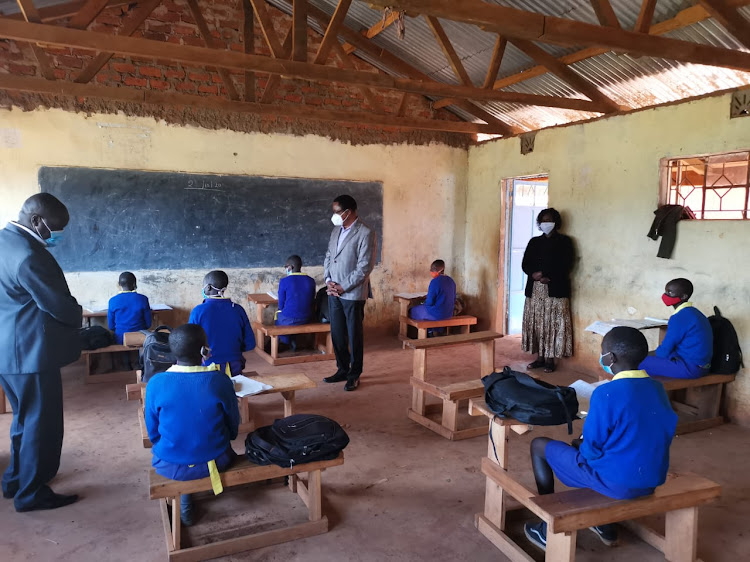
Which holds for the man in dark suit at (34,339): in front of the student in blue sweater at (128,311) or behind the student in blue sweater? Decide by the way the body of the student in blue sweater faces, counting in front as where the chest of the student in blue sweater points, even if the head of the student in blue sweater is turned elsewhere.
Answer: behind

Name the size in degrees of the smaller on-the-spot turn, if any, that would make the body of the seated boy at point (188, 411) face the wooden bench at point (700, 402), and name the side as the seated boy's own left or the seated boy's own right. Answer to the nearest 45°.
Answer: approximately 90° to the seated boy's own right

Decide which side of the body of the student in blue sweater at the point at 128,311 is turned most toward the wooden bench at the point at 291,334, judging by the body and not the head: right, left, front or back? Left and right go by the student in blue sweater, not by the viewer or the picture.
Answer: right

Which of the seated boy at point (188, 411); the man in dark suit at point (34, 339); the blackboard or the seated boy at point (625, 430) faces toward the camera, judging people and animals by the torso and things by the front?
the blackboard

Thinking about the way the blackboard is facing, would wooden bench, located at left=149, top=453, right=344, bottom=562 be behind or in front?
in front

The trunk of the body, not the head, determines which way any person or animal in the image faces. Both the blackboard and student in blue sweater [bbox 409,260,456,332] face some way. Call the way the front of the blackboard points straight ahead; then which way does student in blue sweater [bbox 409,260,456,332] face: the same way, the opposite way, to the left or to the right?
the opposite way

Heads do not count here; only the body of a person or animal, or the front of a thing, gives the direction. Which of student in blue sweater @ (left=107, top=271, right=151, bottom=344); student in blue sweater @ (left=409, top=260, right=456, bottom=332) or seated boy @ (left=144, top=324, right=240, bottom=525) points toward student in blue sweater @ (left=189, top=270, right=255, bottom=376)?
the seated boy

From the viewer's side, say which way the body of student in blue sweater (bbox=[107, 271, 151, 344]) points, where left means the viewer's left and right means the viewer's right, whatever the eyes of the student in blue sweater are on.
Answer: facing away from the viewer

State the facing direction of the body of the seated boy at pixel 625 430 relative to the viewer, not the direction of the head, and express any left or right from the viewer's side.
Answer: facing away from the viewer and to the left of the viewer

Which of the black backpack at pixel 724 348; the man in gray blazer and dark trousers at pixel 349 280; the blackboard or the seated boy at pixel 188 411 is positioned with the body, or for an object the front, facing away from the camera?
the seated boy

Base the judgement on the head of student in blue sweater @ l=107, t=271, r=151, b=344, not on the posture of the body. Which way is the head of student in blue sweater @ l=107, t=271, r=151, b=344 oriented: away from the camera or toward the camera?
away from the camera

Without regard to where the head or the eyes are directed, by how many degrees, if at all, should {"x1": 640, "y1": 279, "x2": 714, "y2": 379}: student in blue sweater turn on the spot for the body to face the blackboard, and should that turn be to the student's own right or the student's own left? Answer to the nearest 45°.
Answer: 0° — they already face it

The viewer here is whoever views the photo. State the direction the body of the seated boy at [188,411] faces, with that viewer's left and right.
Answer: facing away from the viewer

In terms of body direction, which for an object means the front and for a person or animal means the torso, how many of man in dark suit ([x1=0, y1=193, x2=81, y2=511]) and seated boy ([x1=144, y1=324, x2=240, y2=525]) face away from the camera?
1

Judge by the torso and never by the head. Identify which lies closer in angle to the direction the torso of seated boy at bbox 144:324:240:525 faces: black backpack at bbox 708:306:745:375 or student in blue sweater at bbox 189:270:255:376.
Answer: the student in blue sweater

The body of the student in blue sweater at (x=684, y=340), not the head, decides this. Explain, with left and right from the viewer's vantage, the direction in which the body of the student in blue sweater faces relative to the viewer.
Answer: facing to the left of the viewer

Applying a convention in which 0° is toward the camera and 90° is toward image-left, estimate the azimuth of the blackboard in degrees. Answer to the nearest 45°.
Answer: approximately 0°

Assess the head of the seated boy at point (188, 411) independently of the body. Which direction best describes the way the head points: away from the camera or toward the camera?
away from the camera

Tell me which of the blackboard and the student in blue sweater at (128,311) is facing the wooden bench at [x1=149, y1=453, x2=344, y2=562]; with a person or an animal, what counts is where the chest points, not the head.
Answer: the blackboard

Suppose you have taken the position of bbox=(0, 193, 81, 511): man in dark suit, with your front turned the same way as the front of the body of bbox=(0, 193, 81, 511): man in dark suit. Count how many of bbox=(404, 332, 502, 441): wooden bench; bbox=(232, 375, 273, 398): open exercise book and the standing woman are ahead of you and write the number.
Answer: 3
